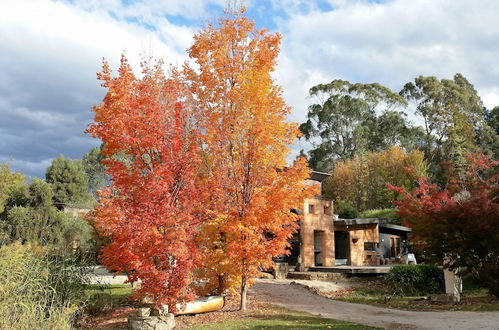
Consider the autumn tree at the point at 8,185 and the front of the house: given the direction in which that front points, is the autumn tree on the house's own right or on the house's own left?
on the house's own right

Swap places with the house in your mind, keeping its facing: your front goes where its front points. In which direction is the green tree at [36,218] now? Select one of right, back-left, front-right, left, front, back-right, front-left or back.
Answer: right

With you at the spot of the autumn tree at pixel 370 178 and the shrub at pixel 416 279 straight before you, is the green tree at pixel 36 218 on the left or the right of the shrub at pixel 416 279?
right

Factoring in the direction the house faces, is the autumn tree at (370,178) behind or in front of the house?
behind

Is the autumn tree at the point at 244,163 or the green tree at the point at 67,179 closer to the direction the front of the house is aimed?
the autumn tree

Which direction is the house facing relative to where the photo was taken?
toward the camera

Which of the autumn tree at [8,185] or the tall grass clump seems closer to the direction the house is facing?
the tall grass clump

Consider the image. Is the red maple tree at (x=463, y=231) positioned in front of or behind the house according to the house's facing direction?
in front
